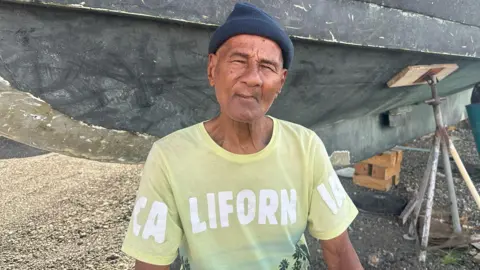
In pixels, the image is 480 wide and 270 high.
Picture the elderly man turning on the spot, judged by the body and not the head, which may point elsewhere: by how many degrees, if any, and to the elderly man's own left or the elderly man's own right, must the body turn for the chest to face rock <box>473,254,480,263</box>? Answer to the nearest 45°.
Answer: approximately 135° to the elderly man's own left

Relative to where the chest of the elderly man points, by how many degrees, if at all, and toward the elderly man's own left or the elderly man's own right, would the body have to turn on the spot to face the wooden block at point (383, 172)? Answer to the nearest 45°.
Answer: approximately 135° to the elderly man's own left

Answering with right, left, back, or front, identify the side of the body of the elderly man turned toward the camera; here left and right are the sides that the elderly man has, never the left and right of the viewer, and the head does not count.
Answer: front

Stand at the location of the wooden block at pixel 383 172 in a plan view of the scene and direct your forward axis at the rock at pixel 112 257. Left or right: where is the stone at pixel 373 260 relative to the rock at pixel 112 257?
left

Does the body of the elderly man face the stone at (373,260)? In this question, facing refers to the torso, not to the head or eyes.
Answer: no

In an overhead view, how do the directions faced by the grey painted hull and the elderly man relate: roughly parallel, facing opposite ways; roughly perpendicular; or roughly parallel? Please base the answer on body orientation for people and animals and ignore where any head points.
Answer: roughly perpendicular

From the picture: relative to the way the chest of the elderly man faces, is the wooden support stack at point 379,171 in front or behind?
behind

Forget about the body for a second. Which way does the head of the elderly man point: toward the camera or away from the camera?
toward the camera
